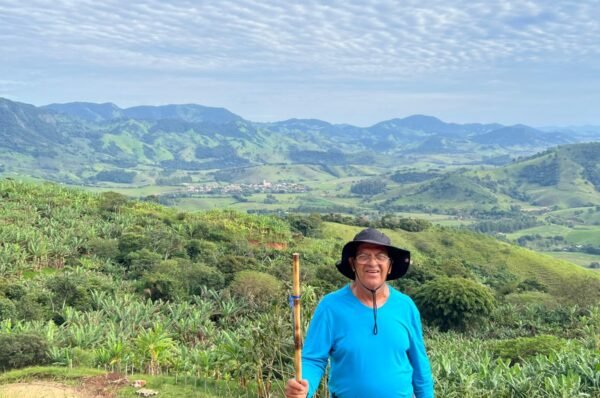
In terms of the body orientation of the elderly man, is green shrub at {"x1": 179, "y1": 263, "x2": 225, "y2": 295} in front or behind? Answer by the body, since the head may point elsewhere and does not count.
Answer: behind

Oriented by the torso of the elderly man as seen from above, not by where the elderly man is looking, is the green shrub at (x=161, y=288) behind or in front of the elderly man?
behind

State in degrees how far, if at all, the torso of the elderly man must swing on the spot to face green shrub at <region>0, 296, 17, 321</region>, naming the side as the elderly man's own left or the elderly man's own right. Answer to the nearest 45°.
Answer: approximately 135° to the elderly man's own right

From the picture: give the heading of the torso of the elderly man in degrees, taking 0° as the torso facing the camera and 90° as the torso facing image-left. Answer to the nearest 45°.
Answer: approximately 0°

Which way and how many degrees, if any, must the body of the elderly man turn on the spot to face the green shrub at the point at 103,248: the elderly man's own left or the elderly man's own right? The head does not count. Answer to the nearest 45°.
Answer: approximately 135° to the elderly man's own right

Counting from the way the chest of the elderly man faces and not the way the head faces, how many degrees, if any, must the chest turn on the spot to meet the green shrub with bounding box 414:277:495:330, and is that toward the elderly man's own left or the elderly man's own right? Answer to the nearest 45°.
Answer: approximately 180°

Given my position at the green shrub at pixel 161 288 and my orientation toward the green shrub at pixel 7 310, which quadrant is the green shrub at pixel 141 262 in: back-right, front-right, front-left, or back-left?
back-right
